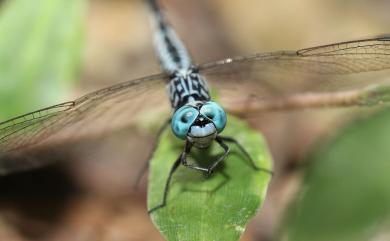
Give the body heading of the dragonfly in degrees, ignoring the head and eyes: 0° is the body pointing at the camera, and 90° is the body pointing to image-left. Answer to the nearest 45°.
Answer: approximately 0°
